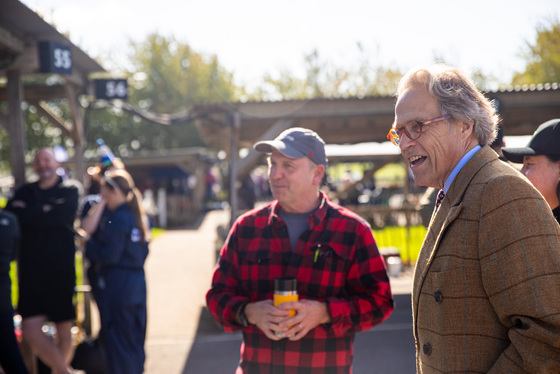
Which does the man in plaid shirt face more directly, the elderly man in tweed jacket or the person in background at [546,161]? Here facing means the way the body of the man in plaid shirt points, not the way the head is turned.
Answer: the elderly man in tweed jacket

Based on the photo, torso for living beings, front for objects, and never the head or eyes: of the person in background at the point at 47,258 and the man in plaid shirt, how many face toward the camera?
2

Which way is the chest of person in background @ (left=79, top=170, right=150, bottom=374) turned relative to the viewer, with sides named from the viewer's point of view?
facing to the left of the viewer

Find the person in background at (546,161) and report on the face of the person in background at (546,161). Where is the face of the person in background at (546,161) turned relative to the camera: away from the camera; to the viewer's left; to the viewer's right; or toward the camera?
to the viewer's left

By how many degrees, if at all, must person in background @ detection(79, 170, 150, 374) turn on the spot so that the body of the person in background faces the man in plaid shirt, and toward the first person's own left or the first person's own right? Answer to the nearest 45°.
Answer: approximately 90° to the first person's own left

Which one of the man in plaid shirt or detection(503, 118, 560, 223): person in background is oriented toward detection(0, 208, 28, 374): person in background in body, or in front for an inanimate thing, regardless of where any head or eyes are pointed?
detection(503, 118, 560, 223): person in background

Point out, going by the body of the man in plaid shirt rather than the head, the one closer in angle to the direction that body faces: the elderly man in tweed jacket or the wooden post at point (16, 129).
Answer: the elderly man in tweed jacket
